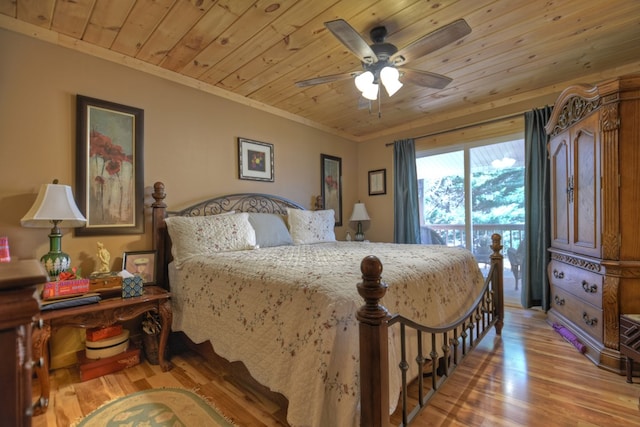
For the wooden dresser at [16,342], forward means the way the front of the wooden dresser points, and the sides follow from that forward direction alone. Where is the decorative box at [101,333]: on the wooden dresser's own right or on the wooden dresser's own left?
on the wooden dresser's own left

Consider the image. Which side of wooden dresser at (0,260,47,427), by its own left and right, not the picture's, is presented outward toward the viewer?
right

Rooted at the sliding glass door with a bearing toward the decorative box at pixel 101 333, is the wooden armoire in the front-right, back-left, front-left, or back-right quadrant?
front-left

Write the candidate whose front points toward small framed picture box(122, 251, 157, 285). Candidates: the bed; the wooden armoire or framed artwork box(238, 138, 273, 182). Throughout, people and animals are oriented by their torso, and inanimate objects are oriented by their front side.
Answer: the wooden armoire

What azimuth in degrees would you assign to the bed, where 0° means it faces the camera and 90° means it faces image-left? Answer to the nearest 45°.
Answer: approximately 315°

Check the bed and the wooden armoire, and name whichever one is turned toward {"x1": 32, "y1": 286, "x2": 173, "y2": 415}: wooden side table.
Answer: the wooden armoire

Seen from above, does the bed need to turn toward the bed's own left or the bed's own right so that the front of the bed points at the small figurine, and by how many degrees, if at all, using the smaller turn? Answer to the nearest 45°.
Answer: approximately 135° to the bed's own right

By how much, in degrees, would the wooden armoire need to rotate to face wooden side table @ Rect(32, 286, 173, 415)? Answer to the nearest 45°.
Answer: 0° — it already faces it

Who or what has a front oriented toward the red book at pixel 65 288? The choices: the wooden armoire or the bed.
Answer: the wooden armoire

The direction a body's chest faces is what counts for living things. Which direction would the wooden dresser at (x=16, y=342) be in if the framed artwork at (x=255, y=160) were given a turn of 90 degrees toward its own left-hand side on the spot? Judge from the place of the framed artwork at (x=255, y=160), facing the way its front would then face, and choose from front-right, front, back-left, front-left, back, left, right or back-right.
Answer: back-right

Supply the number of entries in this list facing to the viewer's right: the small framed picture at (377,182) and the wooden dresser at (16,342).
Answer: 1

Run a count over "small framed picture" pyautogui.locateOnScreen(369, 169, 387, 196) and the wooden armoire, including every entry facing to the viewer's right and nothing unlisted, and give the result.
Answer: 0

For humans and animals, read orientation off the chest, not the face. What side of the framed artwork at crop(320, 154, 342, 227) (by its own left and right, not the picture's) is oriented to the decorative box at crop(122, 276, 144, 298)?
right

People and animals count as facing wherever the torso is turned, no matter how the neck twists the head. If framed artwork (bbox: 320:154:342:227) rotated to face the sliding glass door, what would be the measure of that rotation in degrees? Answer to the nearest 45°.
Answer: approximately 45° to its left

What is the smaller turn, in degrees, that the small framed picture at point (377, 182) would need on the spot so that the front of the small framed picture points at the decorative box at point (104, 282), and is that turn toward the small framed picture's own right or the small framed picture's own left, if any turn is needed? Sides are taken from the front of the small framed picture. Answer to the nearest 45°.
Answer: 0° — it already faces it

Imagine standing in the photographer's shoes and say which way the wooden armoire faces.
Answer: facing the viewer and to the left of the viewer

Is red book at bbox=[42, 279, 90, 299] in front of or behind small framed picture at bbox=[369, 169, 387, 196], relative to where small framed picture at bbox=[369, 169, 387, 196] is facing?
in front

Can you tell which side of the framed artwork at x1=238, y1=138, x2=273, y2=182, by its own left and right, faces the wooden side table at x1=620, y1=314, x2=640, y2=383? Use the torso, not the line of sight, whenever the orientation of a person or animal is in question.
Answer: front

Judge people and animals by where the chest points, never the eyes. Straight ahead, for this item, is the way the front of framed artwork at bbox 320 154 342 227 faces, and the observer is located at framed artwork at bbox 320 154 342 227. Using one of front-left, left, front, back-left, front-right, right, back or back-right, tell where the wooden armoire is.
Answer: front
